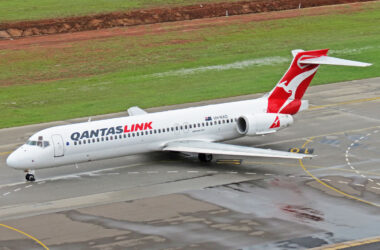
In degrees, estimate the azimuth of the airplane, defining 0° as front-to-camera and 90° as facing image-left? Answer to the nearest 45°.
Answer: approximately 45°
